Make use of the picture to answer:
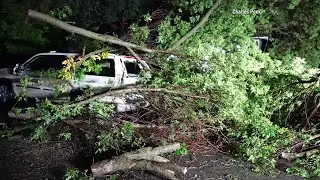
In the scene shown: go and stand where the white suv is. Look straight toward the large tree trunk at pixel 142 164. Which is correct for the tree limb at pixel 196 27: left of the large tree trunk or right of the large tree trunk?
left

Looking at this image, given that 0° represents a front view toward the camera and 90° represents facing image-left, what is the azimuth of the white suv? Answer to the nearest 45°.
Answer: approximately 90°

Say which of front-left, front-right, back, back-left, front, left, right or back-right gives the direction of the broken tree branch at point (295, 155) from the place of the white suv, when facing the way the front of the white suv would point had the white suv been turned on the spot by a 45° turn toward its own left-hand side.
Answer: left

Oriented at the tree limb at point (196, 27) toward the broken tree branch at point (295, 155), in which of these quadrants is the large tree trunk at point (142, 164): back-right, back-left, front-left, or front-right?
front-right

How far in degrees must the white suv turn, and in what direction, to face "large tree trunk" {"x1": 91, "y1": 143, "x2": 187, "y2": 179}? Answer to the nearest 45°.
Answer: approximately 135° to its left
